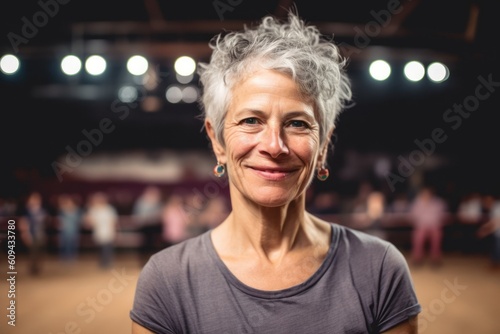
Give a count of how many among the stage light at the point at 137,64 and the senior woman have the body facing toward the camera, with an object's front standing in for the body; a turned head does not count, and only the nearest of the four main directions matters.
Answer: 2

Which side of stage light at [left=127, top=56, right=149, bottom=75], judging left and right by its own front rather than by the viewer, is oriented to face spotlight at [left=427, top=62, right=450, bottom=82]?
left

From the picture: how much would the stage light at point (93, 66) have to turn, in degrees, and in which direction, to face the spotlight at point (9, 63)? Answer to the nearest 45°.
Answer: approximately 45° to its right
